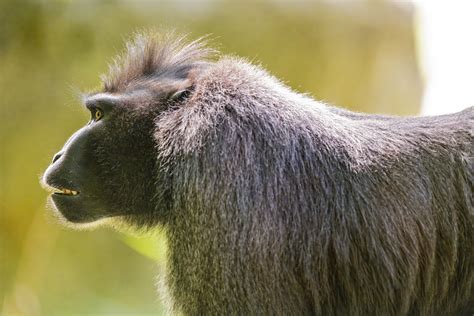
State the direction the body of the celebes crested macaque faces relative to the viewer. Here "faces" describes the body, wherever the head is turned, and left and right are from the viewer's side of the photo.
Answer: facing to the left of the viewer
